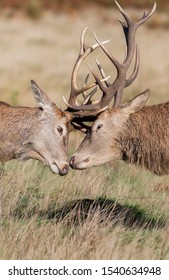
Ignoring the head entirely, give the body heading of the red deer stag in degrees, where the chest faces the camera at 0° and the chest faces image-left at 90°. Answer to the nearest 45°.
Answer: approximately 90°
